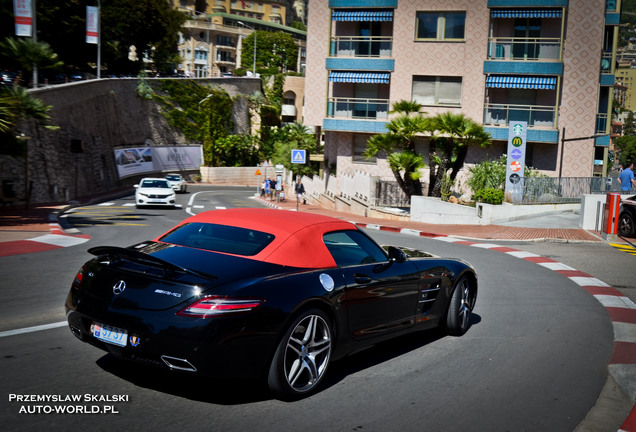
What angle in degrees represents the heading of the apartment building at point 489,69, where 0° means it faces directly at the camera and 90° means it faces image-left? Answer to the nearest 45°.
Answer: approximately 0°

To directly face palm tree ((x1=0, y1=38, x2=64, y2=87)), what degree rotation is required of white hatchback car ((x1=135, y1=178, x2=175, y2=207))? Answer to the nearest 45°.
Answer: approximately 45° to its right

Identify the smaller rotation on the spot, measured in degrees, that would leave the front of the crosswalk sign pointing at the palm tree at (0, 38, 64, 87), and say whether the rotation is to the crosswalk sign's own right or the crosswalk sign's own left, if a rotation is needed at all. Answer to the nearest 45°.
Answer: approximately 45° to the crosswalk sign's own right

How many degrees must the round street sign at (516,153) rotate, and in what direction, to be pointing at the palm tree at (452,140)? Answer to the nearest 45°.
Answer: approximately 135° to its right

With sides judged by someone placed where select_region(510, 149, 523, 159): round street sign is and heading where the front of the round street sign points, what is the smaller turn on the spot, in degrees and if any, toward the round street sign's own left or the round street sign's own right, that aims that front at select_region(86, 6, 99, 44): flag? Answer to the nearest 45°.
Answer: approximately 90° to the round street sign's own right

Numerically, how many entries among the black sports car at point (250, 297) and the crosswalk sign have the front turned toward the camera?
1

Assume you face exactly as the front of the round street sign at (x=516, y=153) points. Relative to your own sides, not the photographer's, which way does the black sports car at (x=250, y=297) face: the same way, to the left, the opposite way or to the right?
the opposite way

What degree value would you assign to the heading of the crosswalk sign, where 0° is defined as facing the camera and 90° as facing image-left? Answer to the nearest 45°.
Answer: approximately 0°

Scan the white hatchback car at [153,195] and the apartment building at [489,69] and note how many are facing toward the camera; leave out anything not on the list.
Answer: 2
